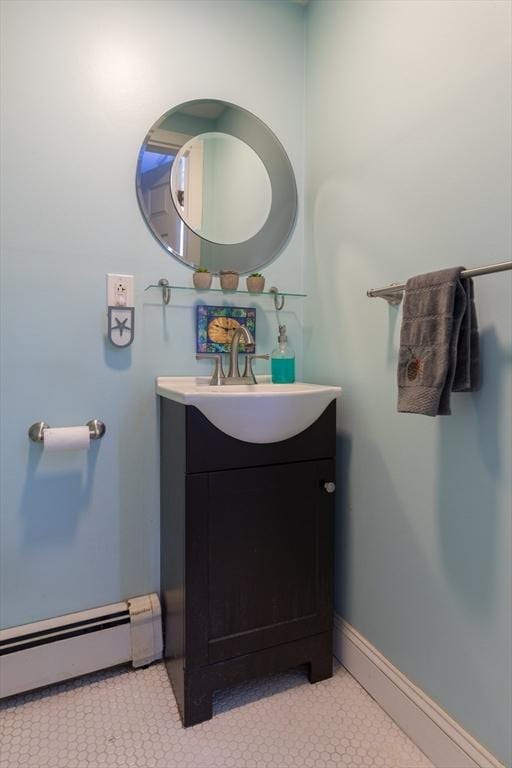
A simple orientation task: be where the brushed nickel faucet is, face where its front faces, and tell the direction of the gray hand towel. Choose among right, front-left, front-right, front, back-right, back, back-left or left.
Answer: front

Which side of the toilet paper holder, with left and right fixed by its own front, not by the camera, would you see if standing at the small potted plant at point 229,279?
left

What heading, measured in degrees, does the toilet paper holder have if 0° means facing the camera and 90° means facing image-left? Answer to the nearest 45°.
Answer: approximately 0°

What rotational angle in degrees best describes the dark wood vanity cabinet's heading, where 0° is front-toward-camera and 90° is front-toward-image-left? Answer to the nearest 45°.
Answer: approximately 315°

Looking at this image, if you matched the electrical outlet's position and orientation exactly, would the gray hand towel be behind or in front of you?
in front

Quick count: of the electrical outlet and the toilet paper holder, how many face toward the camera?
2

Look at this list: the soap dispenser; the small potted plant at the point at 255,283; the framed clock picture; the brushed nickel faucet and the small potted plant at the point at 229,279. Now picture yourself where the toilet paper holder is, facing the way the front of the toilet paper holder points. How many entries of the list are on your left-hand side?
5

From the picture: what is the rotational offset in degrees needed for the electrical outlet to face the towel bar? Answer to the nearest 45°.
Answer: approximately 45° to its left

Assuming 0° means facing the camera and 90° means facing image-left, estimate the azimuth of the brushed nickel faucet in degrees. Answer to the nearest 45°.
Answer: approximately 315°

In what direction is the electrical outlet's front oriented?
toward the camera
